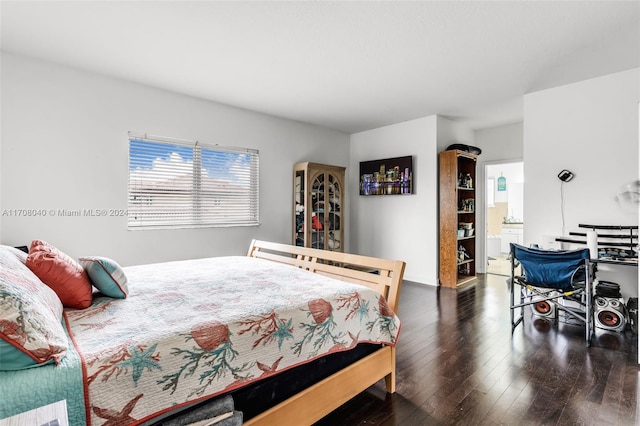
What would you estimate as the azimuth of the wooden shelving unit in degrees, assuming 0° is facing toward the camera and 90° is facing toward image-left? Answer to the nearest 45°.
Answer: approximately 315°

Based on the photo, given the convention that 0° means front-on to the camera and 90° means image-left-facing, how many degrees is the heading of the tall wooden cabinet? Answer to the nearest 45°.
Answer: approximately 315°

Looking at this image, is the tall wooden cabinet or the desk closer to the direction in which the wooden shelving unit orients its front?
the desk

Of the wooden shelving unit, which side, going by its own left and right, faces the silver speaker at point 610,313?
front

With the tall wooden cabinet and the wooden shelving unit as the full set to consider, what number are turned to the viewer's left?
0

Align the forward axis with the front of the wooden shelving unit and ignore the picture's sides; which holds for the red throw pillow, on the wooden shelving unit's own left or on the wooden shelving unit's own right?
on the wooden shelving unit's own right

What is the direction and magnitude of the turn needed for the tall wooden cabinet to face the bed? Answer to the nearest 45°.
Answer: approximately 45° to its right

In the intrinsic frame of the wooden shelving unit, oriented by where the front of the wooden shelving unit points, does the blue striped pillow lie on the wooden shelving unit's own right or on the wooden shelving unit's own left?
on the wooden shelving unit's own right

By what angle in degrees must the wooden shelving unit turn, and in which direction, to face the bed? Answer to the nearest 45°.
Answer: approximately 45° to its right

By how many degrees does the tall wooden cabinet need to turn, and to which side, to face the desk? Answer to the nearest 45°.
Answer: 0° — it already faces it

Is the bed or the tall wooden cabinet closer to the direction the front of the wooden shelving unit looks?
the bed

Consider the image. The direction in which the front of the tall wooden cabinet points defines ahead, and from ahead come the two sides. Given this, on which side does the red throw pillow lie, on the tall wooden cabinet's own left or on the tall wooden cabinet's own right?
on the tall wooden cabinet's own right
